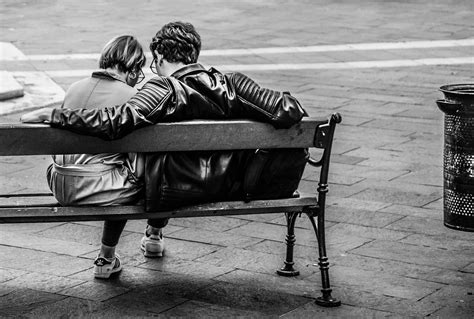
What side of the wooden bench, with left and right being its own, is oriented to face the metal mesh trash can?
right

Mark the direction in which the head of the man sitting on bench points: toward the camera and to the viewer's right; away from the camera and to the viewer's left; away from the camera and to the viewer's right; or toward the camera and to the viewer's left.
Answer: away from the camera and to the viewer's left

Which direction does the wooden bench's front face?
away from the camera
